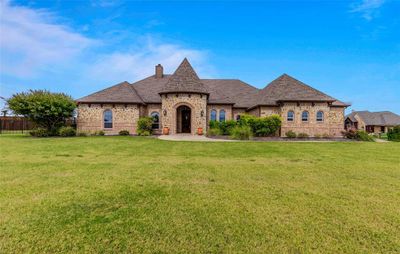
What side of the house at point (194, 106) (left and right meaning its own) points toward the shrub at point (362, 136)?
left

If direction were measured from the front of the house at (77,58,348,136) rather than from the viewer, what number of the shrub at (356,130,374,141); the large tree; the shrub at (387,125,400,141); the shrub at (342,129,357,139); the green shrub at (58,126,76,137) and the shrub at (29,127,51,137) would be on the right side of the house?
3

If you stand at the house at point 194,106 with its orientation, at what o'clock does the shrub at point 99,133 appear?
The shrub is roughly at 3 o'clock from the house.

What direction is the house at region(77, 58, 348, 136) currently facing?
toward the camera

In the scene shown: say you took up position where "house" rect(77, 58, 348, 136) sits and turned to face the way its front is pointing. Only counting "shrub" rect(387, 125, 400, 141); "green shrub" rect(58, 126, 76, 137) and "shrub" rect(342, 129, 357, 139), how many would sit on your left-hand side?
2

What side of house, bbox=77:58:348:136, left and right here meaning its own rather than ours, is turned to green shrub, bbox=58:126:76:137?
right

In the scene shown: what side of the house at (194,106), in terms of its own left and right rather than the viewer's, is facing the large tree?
right

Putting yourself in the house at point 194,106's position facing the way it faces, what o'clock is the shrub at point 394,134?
The shrub is roughly at 9 o'clock from the house.

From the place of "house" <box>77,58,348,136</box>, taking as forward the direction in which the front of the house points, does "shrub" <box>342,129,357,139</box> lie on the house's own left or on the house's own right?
on the house's own left

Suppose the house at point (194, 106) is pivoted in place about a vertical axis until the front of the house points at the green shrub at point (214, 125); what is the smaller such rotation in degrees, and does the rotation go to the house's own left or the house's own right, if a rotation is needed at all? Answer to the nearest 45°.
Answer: approximately 45° to the house's own left

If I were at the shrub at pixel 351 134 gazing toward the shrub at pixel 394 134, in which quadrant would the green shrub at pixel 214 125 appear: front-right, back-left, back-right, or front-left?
back-left
